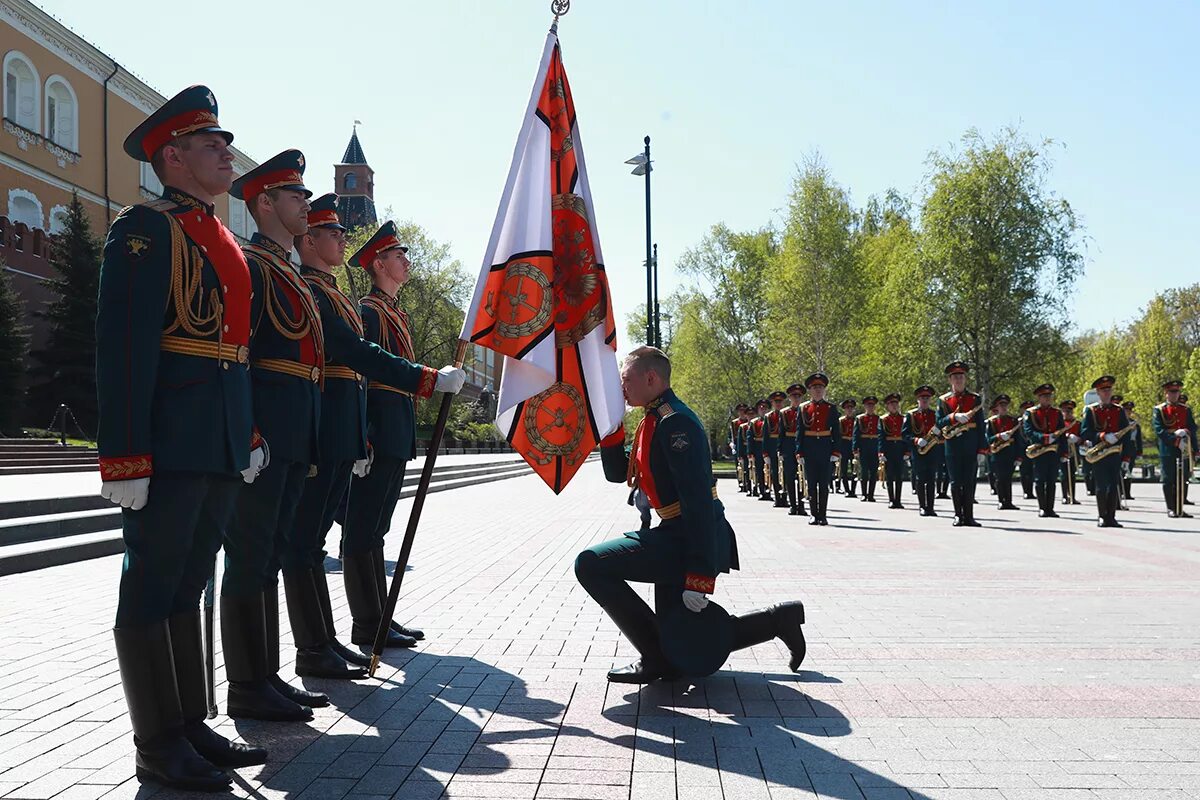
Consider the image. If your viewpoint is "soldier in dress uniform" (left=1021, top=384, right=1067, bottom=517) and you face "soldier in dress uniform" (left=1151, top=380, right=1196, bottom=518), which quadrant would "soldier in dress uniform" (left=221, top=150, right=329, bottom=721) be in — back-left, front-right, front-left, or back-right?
back-right

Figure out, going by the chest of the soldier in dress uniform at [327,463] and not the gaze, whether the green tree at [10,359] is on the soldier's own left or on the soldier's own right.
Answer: on the soldier's own left

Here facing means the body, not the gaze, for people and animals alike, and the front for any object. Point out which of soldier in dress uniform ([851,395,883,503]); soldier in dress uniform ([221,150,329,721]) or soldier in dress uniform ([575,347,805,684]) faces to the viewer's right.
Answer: soldier in dress uniform ([221,150,329,721])

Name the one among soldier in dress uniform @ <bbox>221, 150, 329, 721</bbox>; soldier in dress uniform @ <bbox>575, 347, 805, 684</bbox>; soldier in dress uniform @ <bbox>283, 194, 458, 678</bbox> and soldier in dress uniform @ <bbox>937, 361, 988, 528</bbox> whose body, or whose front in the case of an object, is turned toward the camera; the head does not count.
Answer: soldier in dress uniform @ <bbox>937, 361, 988, 528</bbox>

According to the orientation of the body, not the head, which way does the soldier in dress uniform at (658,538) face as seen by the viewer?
to the viewer's left

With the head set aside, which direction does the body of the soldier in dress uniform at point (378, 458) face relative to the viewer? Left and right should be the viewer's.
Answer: facing to the right of the viewer

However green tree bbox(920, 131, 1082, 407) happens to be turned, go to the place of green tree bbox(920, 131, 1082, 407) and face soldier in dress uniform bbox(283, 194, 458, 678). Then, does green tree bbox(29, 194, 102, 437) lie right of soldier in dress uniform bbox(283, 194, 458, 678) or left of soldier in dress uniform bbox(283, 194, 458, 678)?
right

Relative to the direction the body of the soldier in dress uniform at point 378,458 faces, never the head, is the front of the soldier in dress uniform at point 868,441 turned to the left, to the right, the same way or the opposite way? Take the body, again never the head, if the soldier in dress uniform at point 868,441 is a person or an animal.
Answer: to the right

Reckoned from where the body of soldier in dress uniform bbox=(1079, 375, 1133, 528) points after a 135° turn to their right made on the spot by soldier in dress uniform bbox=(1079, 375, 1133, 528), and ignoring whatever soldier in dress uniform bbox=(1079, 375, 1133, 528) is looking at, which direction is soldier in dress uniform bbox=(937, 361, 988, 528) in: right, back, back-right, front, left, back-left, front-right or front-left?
front-left

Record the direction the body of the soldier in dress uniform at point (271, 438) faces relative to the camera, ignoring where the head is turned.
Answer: to the viewer's right

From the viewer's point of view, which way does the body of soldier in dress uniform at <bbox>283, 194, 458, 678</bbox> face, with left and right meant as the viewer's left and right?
facing to the right of the viewer
